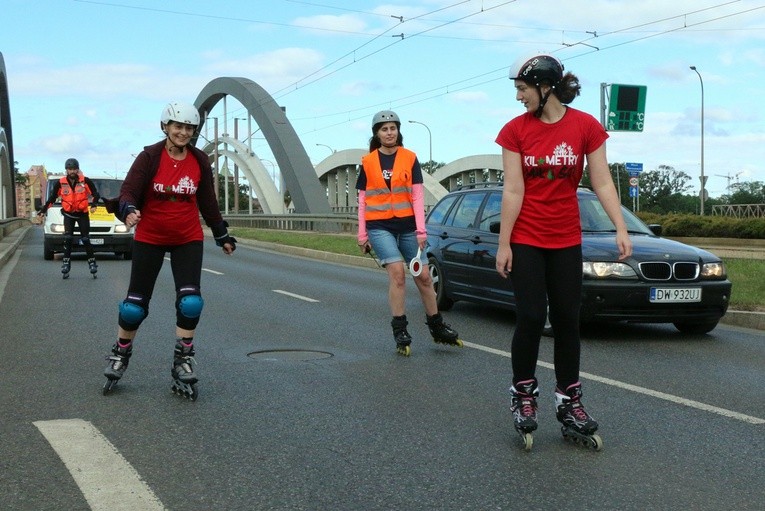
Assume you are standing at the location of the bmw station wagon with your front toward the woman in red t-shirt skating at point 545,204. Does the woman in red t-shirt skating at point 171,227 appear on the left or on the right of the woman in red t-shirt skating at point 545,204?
right

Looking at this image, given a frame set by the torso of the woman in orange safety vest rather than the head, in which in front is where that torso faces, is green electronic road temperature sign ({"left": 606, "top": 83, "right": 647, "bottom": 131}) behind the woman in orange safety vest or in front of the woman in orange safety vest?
behind

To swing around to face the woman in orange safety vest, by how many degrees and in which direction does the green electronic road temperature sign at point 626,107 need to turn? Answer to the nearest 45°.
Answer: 0° — it already faces them

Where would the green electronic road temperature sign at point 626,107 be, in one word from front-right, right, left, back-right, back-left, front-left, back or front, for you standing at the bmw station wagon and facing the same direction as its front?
back-left

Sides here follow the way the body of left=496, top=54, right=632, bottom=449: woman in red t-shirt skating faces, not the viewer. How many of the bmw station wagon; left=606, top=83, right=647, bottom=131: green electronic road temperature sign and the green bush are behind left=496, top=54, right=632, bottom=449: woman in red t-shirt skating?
3

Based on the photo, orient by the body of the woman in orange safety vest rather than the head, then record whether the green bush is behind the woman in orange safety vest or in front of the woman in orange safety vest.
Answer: behind
